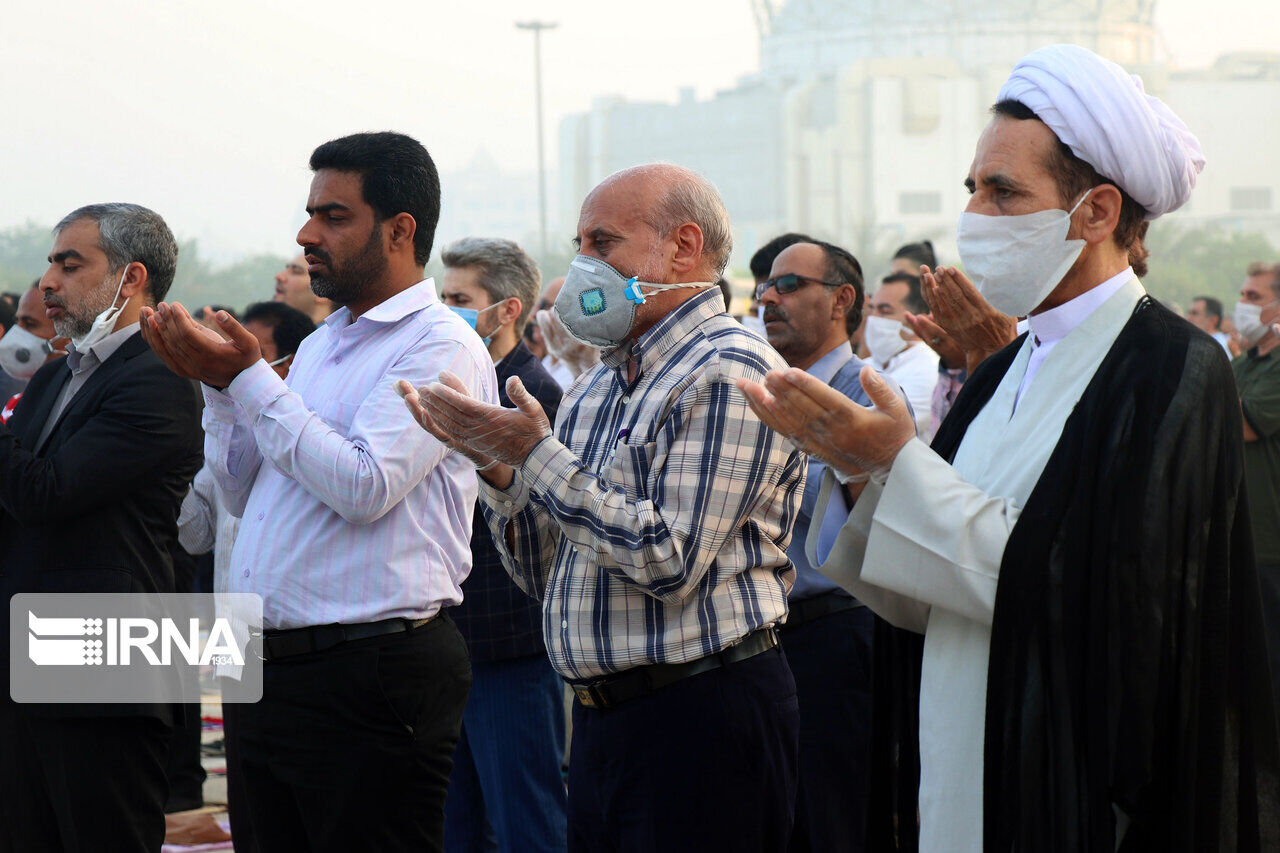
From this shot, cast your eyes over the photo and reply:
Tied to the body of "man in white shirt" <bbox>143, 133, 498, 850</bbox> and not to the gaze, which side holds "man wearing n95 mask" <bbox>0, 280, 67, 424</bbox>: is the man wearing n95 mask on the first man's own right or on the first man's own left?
on the first man's own right

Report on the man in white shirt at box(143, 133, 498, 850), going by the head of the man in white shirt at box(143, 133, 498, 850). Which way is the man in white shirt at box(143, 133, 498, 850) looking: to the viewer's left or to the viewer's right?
to the viewer's left

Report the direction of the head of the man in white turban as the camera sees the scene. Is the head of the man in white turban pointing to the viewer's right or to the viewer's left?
to the viewer's left

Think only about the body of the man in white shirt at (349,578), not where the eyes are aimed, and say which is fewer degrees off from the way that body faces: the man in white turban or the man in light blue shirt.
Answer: the man in white turban

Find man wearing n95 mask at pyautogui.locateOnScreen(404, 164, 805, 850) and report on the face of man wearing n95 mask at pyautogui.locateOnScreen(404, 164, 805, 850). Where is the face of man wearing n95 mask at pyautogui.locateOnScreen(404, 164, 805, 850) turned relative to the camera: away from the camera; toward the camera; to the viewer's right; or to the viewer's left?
to the viewer's left

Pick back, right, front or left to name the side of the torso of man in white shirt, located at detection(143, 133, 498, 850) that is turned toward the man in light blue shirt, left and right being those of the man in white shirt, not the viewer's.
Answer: back

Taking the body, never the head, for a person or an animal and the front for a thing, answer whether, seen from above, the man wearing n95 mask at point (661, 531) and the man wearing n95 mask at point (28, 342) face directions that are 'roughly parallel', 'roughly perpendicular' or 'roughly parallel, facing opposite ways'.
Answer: roughly parallel

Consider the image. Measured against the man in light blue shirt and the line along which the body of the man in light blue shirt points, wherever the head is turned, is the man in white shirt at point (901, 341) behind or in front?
behind

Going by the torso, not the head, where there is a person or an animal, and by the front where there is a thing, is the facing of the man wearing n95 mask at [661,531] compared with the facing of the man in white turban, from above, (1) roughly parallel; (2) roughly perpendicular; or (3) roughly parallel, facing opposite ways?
roughly parallel

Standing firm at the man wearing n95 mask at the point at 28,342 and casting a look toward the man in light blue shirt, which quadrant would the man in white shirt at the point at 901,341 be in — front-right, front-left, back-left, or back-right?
front-left

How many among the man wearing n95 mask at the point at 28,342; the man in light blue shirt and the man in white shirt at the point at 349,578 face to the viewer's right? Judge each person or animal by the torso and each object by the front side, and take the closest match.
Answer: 0

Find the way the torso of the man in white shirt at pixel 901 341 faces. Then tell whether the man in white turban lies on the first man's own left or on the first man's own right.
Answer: on the first man's own left

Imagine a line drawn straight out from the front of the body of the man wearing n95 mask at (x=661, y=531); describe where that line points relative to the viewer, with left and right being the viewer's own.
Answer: facing the viewer and to the left of the viewer

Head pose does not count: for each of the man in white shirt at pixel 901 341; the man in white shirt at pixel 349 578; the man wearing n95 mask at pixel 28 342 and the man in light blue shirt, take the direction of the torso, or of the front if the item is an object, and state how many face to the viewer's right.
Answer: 0

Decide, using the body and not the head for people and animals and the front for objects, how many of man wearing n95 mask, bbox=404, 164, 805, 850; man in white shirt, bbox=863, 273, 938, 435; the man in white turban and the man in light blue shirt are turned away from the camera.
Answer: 0
